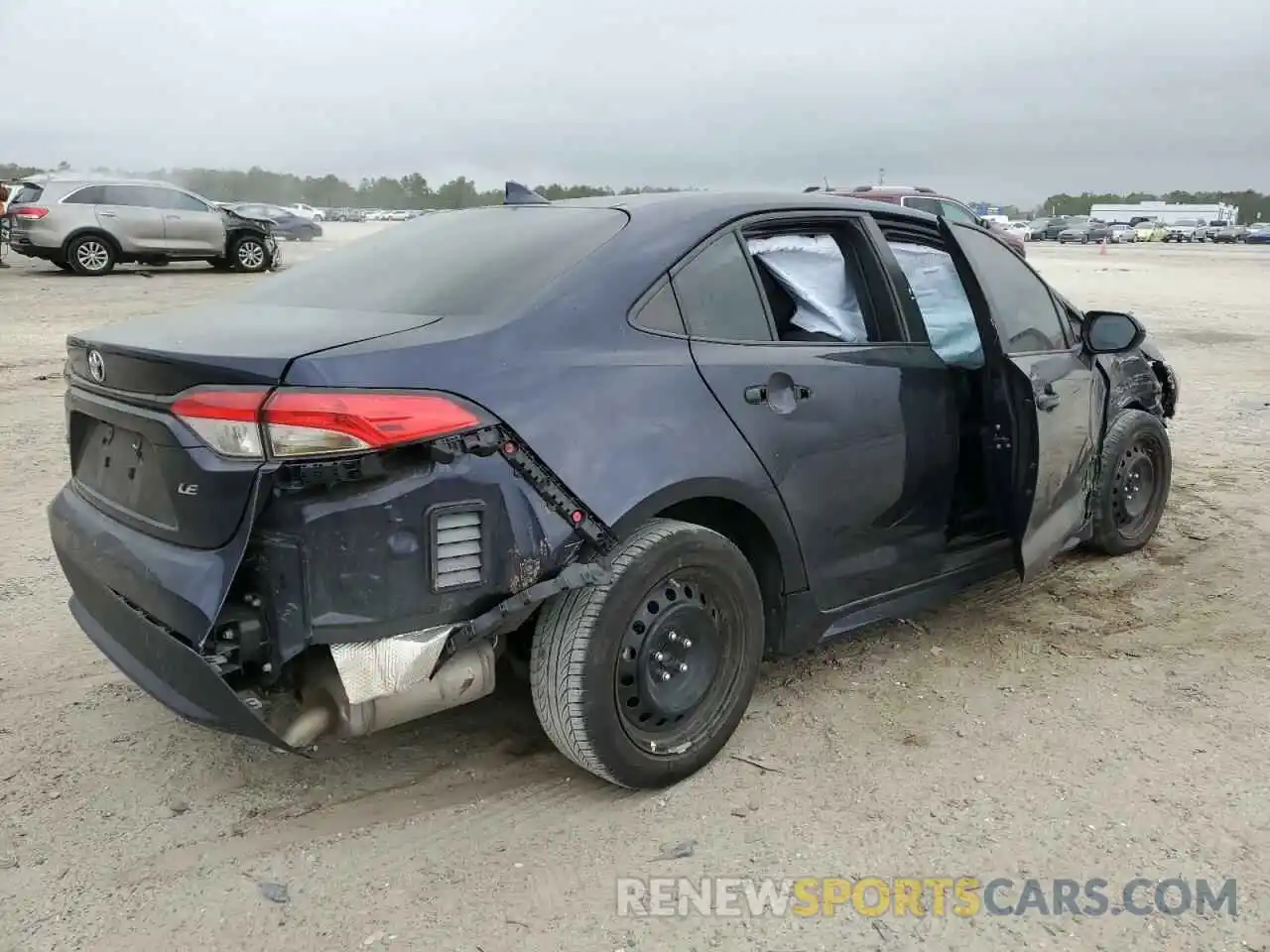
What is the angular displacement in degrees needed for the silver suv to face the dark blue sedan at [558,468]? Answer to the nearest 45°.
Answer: approximately 90° to its right

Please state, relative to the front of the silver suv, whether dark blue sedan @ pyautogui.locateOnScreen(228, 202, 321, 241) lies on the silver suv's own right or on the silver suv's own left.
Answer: on the silver suv's own left

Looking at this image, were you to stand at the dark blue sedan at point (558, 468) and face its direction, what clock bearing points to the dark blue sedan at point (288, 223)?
the dark blue sedan at point (288, 223) is roughly at 10 o'clock from the dark blue sedan at point (558, 468).

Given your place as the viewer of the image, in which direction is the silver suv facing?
facing to the right of the viewer

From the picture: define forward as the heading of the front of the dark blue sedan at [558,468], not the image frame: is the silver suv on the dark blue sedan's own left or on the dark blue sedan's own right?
on the dark blue sedan's own left

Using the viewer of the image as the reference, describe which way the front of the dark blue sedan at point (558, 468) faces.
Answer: facing away from the viewer and to the right of the viewer
